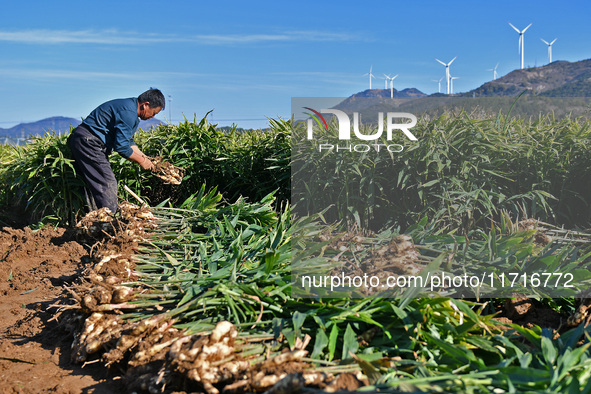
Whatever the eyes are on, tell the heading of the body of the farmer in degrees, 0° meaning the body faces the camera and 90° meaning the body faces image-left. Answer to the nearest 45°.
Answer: approximately 270°

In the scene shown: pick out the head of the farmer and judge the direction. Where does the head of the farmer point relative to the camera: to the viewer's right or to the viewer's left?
to the viewer's right
